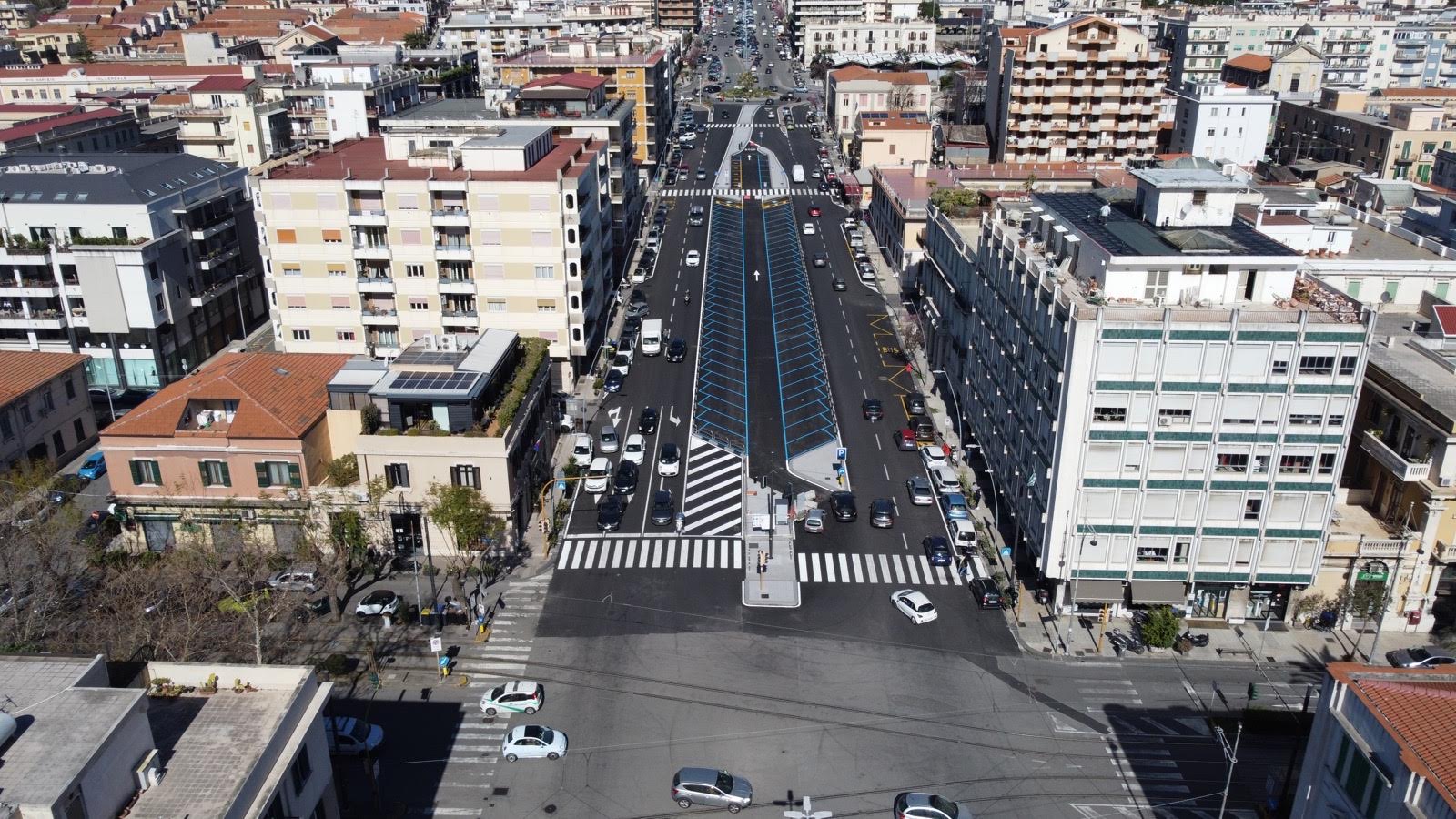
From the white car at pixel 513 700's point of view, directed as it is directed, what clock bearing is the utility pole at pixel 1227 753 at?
The utility pole is roughly at 7 o'clock from the white car.

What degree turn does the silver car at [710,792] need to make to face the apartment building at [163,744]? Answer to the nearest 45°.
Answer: approximately 135° to its right

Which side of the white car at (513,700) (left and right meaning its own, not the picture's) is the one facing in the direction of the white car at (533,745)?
left

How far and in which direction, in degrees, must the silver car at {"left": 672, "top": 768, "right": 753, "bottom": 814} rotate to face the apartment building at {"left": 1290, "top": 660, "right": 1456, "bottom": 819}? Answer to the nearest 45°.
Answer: approximately 45° to its right

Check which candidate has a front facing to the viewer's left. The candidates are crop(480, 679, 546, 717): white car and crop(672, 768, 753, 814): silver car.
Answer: the white car

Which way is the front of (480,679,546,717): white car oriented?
to the viewer's left

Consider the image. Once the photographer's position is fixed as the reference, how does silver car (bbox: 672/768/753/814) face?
facing to the right of the viewer

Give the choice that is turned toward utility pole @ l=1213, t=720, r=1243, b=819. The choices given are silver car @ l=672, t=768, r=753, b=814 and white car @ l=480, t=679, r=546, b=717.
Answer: the silver car
